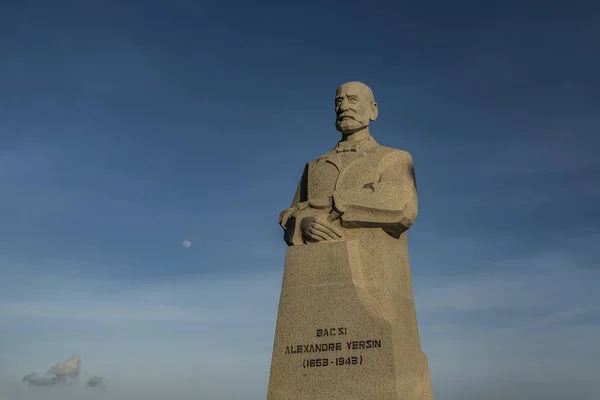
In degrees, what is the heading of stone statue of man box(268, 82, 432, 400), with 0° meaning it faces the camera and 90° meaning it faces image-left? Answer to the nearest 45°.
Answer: approximately 45°
